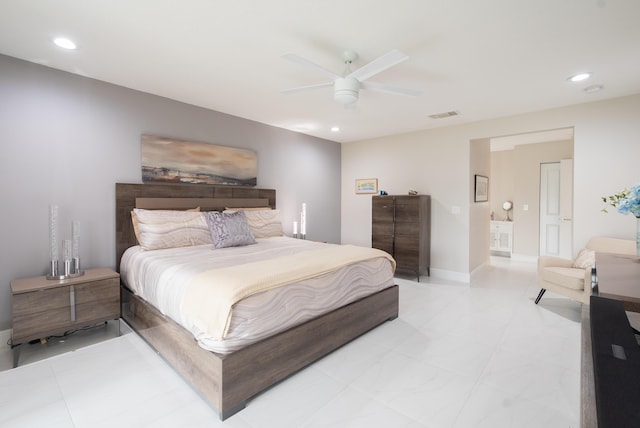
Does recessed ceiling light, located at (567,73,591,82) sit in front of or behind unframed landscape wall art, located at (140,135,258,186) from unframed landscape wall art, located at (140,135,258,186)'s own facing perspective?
in front

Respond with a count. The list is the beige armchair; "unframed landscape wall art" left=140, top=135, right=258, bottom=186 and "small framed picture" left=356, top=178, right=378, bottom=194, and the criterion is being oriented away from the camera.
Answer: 0

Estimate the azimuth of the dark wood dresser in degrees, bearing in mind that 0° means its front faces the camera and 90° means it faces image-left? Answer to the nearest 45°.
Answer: approximately 45°

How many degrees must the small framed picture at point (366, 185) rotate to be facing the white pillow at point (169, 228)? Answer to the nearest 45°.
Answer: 0° — it already faces it

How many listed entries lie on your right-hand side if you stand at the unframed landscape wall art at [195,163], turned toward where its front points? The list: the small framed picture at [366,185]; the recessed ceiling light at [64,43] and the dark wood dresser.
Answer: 1

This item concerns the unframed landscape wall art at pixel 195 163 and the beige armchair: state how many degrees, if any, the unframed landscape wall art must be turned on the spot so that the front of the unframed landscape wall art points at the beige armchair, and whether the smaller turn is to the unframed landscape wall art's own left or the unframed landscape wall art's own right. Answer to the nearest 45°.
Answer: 0° — it already faces it

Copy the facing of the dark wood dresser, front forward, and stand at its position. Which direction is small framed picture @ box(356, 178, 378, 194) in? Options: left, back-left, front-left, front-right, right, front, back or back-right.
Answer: right

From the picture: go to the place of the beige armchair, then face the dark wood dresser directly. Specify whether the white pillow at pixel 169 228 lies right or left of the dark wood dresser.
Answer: left

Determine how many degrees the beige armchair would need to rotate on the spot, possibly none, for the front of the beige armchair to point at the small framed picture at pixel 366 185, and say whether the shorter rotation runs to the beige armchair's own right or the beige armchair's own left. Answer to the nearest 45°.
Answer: approximately 45° to the beige armchair's own right

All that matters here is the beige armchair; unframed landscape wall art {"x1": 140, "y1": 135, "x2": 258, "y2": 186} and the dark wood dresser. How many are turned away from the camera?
0

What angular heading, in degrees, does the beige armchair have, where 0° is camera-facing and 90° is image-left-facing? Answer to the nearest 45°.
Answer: approximately 45°

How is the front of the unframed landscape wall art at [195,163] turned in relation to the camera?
facing the viewer and to the right of the viewer

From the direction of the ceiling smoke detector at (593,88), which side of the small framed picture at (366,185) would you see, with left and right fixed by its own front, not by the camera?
left

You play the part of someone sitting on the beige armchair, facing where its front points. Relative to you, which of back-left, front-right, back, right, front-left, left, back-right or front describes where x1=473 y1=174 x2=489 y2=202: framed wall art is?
right

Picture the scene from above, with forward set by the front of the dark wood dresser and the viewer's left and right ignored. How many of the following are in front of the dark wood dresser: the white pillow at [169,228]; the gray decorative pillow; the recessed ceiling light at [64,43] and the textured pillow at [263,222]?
4
